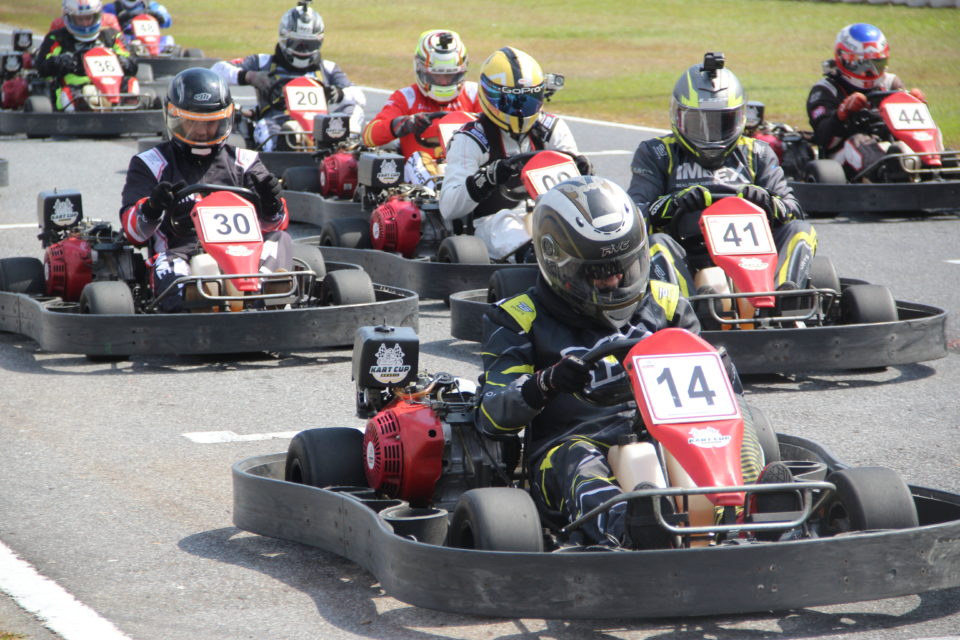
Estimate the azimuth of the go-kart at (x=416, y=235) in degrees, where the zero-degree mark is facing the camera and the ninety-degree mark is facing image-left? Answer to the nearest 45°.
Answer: approximately 315°

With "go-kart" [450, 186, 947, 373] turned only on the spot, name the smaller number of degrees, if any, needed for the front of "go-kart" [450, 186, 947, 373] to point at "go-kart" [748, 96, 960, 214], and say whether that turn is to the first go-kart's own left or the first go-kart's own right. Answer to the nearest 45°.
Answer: approximately 135° to the first go-kart's own left

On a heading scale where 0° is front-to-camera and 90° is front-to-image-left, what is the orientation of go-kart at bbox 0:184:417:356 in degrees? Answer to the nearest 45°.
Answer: approximately 315°

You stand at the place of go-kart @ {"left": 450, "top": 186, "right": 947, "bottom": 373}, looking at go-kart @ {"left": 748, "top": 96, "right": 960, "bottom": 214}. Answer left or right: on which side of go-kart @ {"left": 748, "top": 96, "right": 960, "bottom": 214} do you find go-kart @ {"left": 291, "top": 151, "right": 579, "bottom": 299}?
left

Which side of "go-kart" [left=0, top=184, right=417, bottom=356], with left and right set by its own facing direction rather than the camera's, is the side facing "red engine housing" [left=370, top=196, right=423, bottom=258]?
left

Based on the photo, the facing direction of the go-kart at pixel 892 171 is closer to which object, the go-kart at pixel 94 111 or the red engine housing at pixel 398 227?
the red engine housing

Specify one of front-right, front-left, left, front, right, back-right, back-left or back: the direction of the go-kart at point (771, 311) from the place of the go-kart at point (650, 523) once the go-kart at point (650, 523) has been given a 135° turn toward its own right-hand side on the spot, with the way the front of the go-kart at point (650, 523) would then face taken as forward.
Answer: right
